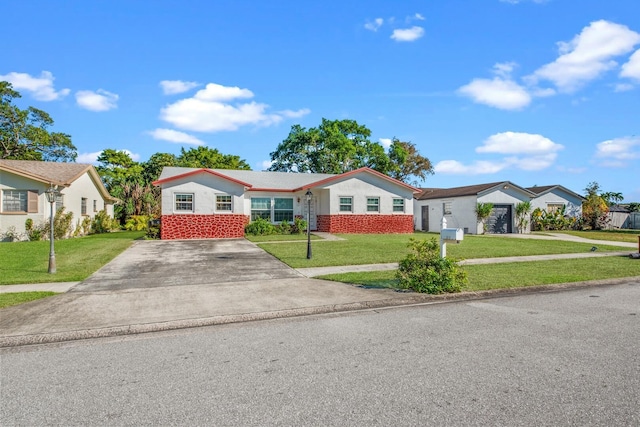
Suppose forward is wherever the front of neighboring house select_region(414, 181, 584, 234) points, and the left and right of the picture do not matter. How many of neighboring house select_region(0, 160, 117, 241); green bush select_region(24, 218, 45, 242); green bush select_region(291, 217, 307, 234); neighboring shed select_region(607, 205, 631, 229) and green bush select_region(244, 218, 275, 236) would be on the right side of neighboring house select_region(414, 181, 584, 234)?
4

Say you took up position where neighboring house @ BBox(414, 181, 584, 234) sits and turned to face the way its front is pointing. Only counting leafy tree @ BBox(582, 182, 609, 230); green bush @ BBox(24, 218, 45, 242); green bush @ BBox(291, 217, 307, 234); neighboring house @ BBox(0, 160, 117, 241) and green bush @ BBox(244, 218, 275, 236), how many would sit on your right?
4

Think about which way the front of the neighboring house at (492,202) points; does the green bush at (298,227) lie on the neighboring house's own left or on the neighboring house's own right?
on the neighboring house's own right

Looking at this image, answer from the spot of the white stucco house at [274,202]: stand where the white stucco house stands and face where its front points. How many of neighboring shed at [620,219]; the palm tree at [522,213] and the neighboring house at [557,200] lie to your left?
3

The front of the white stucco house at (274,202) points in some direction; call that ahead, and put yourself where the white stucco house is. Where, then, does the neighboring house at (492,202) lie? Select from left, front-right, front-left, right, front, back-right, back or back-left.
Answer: left

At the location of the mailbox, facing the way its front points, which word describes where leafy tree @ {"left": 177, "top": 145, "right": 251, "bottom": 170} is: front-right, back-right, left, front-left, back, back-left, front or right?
back

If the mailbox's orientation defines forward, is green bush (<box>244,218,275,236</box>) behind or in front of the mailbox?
behind

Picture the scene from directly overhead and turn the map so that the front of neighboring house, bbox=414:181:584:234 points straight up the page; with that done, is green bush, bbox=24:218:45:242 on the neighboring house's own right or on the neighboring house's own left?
on the neighboring house's own right

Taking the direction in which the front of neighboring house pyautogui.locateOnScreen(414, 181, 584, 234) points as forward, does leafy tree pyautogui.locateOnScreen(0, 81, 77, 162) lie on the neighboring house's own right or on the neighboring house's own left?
on the neighboring house's own right

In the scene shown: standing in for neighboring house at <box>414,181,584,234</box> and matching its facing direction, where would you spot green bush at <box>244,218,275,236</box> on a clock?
The green bush is roughly at 3 o'clock from the neighboring house.

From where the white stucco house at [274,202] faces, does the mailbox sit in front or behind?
in front

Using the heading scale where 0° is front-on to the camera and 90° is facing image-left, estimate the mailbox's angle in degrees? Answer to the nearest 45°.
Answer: approximately 315°

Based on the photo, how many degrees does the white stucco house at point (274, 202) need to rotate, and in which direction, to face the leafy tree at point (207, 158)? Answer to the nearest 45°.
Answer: approximately 180°
